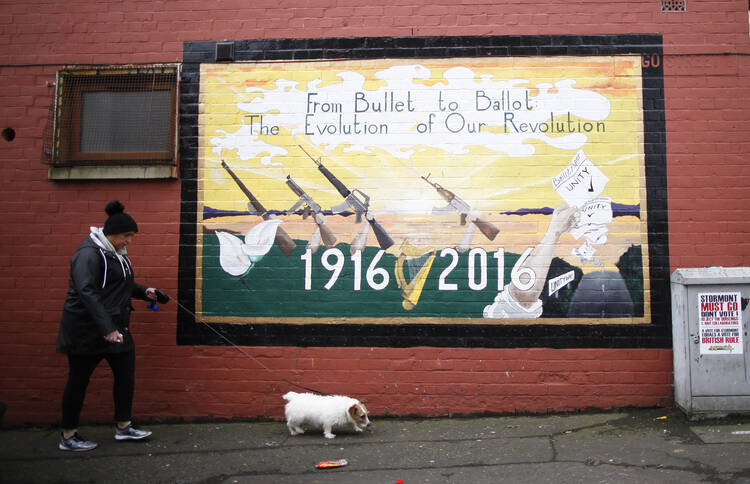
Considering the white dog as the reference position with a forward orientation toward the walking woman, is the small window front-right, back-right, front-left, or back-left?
front-right

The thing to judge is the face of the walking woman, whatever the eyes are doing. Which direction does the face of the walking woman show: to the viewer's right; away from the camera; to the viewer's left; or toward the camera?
to the viewer's right

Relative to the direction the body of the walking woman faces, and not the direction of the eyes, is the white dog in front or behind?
in front

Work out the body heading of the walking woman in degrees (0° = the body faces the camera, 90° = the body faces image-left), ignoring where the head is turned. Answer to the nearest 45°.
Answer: approximately 270°

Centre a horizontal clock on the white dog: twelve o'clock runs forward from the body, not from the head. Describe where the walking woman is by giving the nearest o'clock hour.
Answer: The walking woman is roughly at 6 o'clock from the white dog.

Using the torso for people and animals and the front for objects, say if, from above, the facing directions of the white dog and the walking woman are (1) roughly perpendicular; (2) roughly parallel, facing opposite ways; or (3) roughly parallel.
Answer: roughly parallel

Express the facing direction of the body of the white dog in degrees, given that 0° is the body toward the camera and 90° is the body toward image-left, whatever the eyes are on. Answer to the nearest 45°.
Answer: approximately 270°

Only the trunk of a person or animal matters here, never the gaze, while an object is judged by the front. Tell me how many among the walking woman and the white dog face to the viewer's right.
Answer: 2
